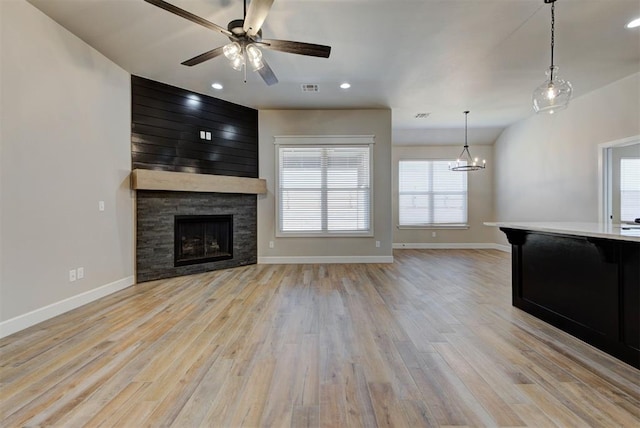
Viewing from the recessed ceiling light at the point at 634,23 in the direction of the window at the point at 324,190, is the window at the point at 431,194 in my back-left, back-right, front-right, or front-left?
front-right

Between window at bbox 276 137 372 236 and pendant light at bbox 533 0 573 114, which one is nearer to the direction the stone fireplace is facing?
the pendant light

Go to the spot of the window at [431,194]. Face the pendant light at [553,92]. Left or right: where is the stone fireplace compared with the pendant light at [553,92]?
right

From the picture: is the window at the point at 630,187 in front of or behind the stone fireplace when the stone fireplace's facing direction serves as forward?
in front

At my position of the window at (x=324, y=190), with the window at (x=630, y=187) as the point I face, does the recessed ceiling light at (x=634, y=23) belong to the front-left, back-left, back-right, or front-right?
front-right

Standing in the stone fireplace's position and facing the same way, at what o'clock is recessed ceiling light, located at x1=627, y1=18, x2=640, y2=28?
The recessed ceiling light is roughly at 12 o'clock from the stone fireplace.

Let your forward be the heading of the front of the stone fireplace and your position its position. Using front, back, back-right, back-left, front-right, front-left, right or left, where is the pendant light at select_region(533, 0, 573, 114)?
front

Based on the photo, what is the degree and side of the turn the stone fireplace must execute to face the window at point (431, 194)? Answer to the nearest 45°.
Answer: approximately 45° to its left

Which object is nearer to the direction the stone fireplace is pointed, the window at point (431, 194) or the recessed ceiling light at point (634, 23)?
the recessed ceiling light

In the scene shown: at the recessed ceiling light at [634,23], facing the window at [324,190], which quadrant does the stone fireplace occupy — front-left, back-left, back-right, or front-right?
front-left
